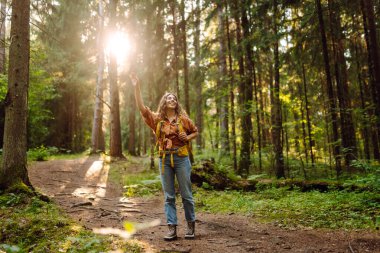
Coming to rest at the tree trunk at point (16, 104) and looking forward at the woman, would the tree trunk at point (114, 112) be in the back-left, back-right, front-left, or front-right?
back-left

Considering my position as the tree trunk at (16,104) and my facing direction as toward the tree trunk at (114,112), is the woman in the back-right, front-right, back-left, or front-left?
back-right

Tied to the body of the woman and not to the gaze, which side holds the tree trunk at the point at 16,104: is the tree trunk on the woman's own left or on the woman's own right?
on the woman's own right

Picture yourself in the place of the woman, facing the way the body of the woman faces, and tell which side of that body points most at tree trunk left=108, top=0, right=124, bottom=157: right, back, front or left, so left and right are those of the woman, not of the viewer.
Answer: back

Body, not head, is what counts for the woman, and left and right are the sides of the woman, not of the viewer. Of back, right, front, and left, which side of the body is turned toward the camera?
front
